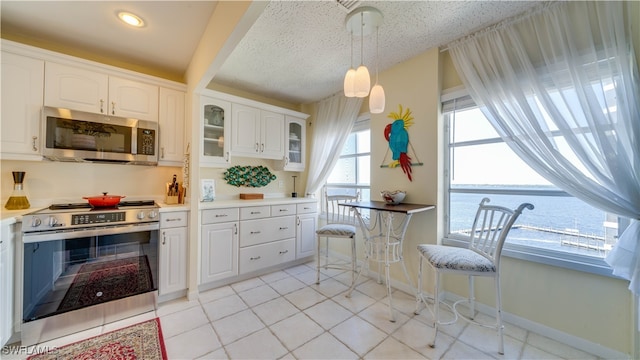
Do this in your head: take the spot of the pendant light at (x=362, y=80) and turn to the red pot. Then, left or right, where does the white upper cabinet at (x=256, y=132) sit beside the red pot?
right

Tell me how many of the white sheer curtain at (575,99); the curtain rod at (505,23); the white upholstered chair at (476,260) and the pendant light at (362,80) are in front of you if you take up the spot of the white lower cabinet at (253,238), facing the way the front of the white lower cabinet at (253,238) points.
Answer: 4

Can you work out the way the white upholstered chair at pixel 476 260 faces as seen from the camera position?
facing to the left of the viewer

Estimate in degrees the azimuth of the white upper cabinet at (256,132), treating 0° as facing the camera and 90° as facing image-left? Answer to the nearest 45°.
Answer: approximately 315°

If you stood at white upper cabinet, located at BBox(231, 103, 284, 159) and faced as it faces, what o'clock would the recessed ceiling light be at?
The recessed ceiling light is roughly at 3 o'clock from the white upper cabinet.

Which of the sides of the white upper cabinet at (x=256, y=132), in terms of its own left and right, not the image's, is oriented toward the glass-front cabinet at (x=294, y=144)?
left

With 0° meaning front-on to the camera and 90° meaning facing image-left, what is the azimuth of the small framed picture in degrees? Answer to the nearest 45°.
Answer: approximately 315°

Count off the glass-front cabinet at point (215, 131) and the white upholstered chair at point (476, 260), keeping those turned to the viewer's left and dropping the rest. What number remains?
1

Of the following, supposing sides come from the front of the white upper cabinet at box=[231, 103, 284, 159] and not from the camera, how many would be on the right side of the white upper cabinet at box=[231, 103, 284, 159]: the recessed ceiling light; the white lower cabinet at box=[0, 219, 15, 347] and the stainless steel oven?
3
